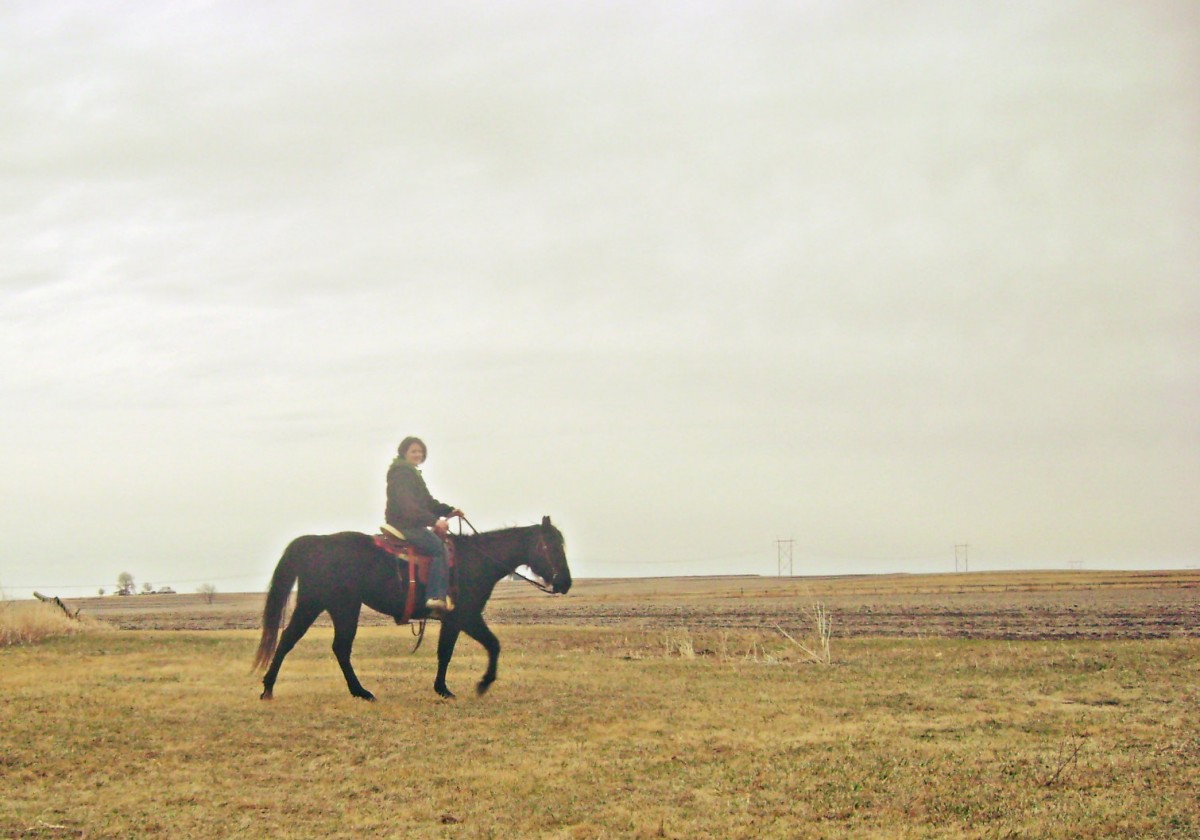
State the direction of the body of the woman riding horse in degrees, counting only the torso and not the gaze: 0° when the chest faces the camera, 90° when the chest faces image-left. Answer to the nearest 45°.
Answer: approximately 270°

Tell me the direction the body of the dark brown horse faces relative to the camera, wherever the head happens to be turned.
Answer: to the viewer's right

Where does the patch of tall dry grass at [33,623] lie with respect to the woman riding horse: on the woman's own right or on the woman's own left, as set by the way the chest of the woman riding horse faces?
on the woman's own left

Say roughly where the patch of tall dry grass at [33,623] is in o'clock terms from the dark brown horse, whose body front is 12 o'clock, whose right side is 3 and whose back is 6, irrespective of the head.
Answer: The patch of tall dry grass is roughly at 8 o'clock from the dark brown horse.

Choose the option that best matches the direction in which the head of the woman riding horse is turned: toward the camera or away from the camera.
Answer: toward the camera
